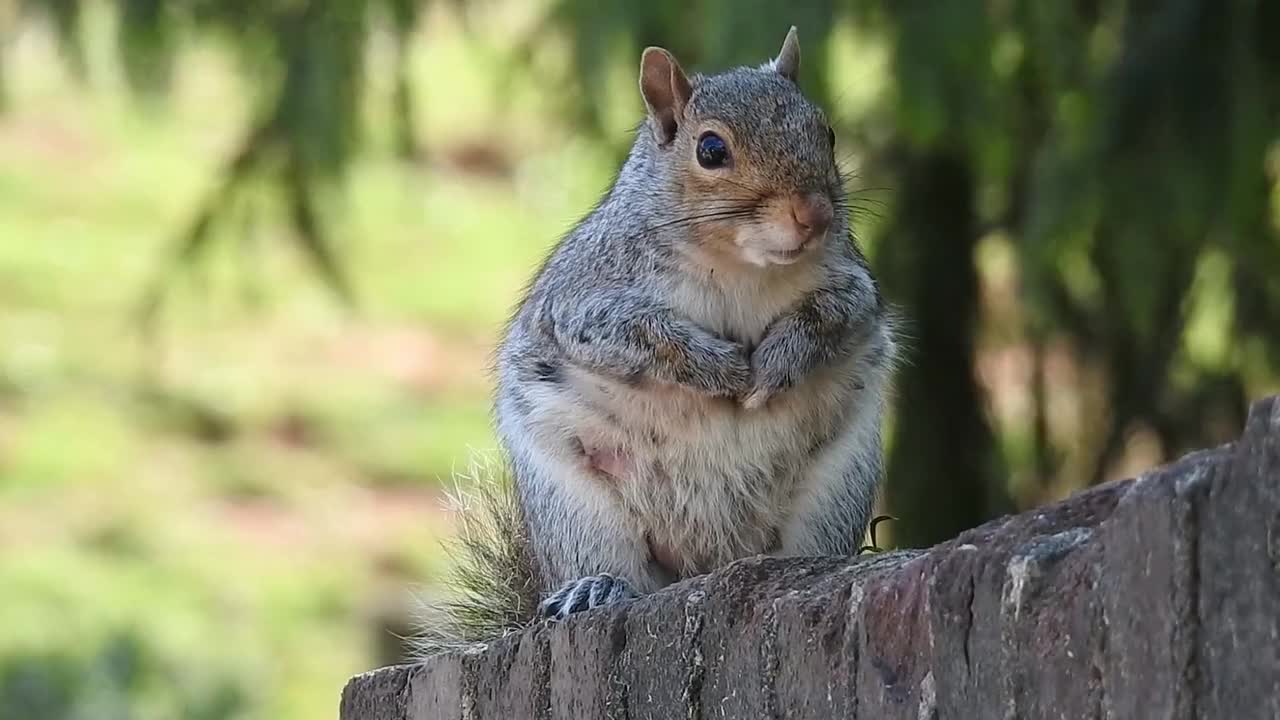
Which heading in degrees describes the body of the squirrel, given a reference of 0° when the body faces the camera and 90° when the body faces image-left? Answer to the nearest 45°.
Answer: approximately 315°

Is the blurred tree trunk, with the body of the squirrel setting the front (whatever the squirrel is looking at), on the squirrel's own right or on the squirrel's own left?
on the squirrel's own left
